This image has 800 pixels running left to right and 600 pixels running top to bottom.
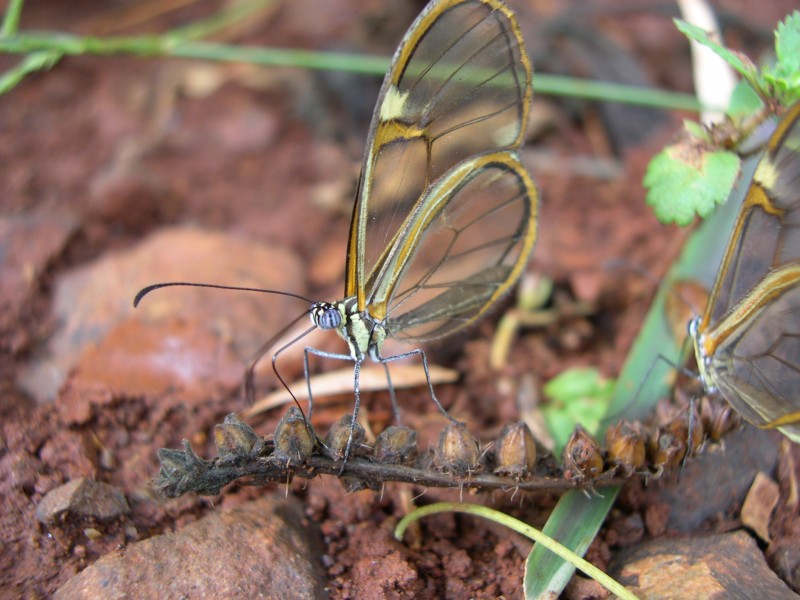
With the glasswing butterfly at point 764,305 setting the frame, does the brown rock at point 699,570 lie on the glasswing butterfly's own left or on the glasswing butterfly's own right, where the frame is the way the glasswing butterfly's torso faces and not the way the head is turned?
on the glasswing butterfly's own left

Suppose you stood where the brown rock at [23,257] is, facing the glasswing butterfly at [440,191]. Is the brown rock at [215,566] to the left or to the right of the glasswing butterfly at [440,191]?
right

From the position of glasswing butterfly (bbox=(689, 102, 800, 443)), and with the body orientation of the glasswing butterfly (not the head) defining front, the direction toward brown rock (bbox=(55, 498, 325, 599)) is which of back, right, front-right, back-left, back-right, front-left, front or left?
front-left

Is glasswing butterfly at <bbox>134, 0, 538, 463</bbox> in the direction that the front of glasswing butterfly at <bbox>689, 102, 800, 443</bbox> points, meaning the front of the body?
yes

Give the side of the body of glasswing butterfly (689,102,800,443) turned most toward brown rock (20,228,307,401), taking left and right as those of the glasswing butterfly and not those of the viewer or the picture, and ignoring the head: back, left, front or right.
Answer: front

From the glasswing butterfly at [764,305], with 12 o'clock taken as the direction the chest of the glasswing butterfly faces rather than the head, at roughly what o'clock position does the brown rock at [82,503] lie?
The brown rock is roughly at 11 o'clock from the glasswing butterfly.

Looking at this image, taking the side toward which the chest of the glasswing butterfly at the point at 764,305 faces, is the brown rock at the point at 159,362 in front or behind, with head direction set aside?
in front

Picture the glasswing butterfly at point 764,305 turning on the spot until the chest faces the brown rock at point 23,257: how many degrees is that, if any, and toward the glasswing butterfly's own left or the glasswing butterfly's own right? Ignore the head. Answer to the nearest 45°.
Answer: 0° — it already faces it

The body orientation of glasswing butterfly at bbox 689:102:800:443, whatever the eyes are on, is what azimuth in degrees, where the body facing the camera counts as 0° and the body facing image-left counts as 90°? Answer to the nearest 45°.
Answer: approximately 90°
